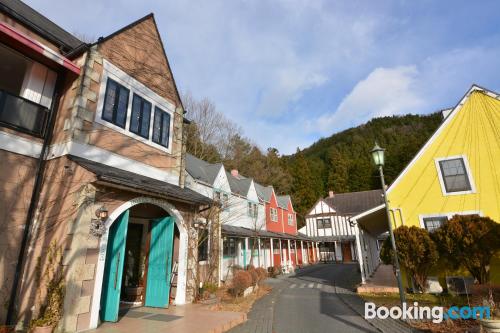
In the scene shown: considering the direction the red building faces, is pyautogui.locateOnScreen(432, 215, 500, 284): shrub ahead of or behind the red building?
ahead

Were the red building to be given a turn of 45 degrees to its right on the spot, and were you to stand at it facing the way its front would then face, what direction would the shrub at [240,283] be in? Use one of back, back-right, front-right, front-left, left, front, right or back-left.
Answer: front

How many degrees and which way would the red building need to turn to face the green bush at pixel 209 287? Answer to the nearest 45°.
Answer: approximately 45° to its right

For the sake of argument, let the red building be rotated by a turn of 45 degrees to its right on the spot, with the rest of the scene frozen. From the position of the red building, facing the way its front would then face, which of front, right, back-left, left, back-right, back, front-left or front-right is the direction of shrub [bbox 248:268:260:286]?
front

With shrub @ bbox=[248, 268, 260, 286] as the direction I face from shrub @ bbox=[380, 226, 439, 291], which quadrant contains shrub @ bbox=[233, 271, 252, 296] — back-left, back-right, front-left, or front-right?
front-left

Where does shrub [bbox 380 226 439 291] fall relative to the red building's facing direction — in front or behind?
in front

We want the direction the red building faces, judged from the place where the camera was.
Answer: facing the viewer and to the right of the viewer
